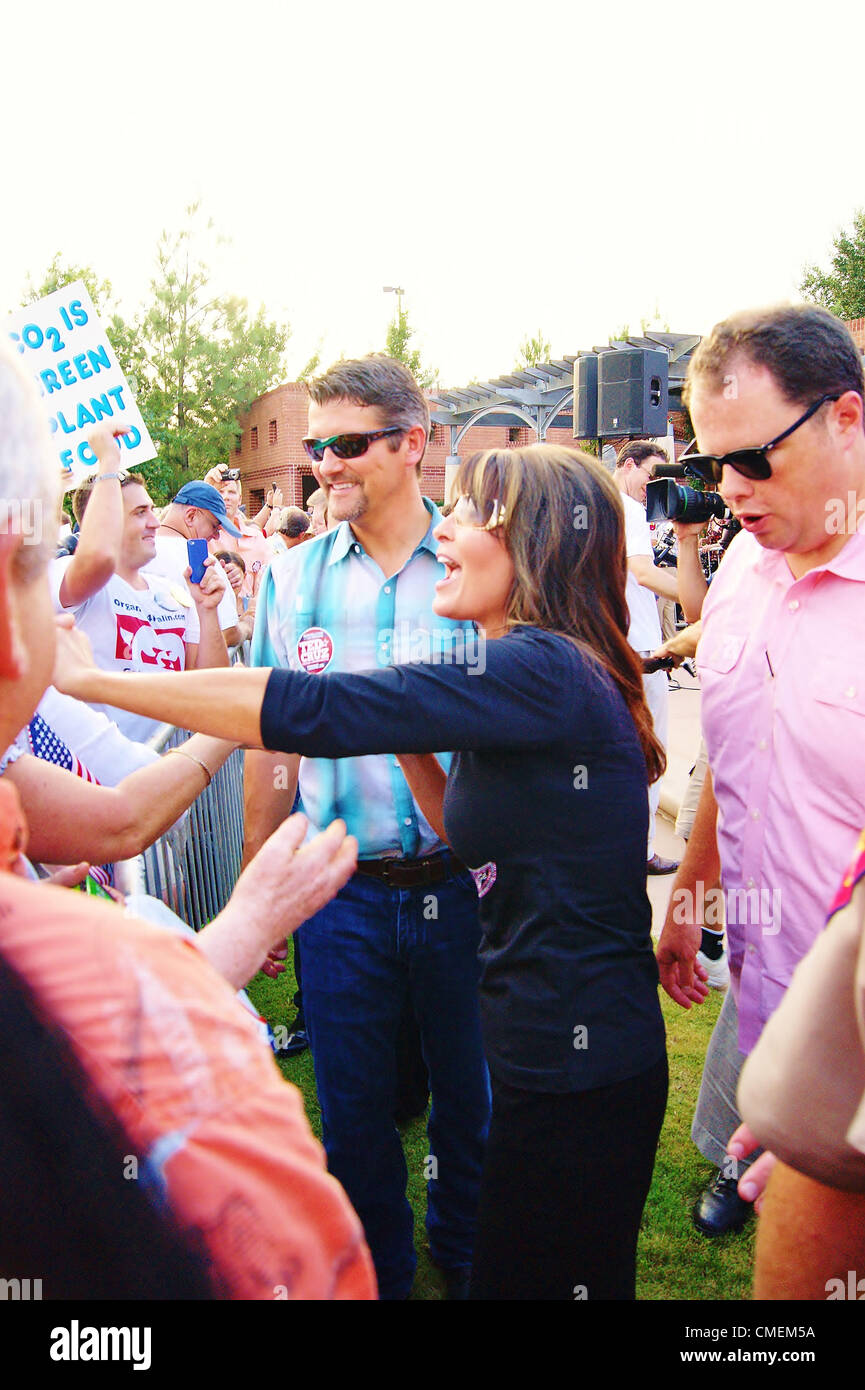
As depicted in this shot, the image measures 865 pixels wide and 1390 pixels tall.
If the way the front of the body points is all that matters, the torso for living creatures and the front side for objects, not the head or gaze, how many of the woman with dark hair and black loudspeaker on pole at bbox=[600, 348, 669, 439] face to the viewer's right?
0

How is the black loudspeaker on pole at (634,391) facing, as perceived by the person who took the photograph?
facing the viewer and to the left of the viewer

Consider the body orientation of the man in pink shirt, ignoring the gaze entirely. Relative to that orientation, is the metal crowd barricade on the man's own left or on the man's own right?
on the man's own right

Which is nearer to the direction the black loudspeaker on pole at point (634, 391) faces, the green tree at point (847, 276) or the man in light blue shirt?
the man in light blue shirt

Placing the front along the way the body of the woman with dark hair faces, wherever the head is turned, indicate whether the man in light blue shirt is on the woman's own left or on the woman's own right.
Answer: on the woman's own right

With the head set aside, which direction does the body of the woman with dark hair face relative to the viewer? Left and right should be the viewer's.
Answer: facing to the left of the viewer

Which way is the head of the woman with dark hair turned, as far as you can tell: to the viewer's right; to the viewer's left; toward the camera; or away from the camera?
to the viewer's left

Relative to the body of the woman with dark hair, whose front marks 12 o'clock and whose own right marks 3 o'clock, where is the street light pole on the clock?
The street light pole is roughly at 3 o'clock from the woman with dark hair.

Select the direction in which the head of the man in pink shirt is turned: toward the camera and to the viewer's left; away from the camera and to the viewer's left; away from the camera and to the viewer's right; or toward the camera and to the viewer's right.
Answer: toward the camera and to the viewer's left

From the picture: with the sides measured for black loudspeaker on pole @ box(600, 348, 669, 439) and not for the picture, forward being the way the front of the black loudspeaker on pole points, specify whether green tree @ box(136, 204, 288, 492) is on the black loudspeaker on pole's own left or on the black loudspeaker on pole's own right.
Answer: on the black loudspeaker on pole's own right
